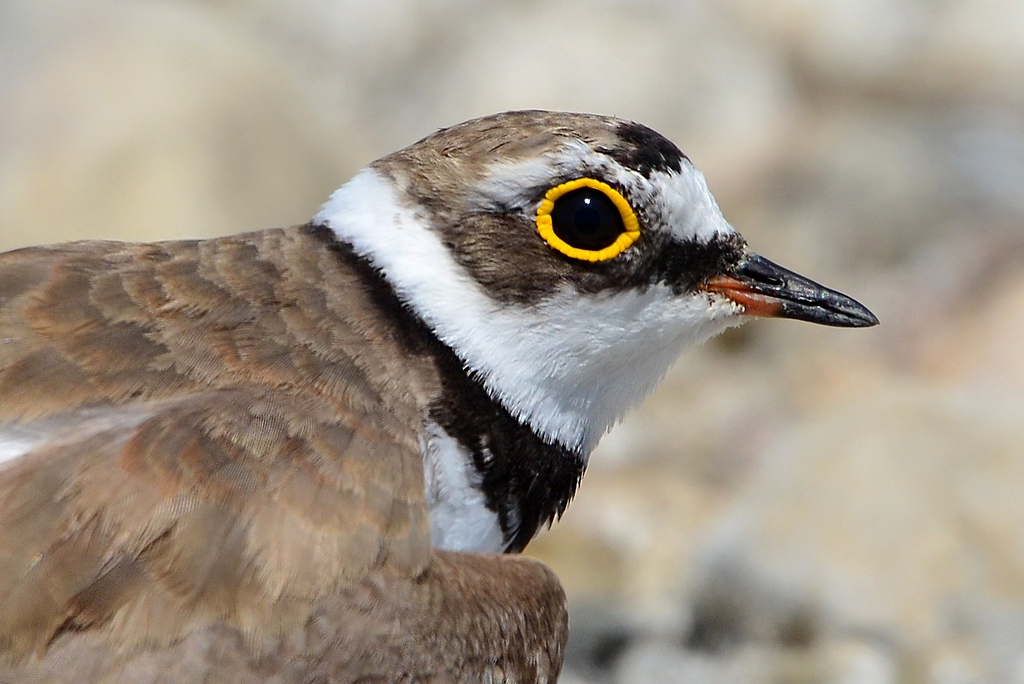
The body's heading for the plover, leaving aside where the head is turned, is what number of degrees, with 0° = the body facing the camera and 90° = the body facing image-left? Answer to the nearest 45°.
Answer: approximately 270°
